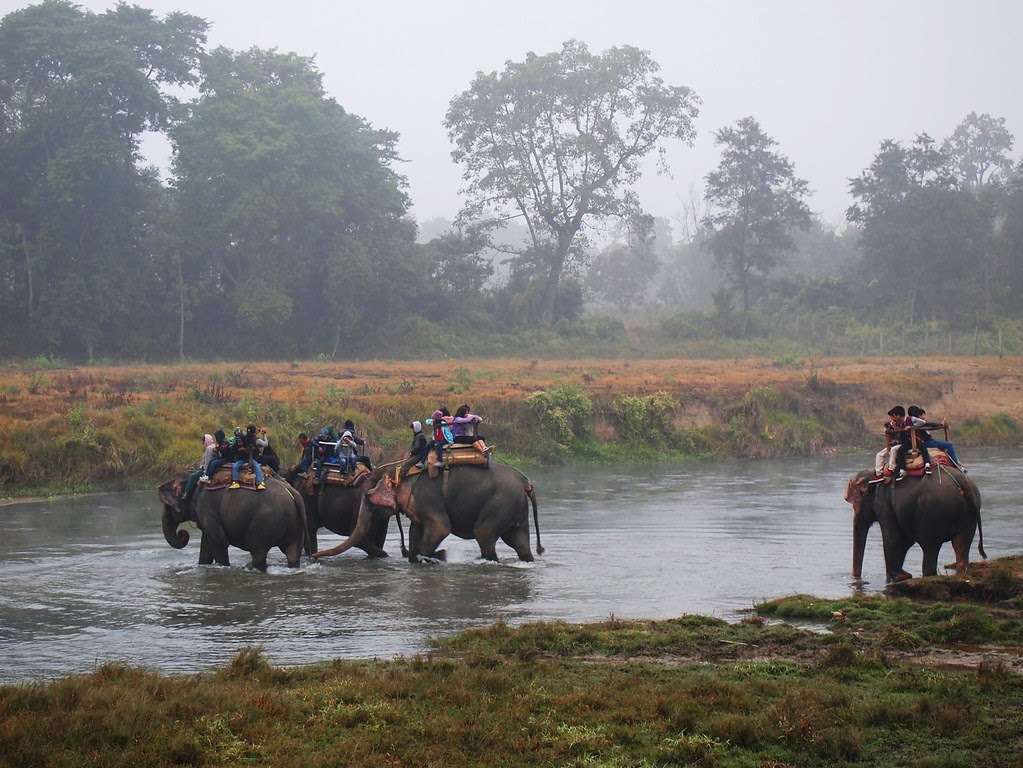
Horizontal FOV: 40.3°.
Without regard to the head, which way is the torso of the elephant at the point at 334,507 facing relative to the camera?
to the viewer's left

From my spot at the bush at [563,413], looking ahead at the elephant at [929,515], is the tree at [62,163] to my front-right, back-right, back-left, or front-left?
back-right

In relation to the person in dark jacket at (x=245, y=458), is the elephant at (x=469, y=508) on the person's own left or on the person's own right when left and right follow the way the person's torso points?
on the person's own left

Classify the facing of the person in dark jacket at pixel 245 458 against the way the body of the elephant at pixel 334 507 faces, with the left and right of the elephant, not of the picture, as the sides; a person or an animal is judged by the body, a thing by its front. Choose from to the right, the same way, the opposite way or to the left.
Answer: to the left

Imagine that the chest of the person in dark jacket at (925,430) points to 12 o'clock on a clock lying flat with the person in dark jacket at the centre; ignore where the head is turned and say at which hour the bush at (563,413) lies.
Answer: The bush is roughly at 8 o'clock from the person in dark jacket.

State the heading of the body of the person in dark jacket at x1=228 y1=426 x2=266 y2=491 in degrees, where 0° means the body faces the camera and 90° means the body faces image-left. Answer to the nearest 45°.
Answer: approximately 0°

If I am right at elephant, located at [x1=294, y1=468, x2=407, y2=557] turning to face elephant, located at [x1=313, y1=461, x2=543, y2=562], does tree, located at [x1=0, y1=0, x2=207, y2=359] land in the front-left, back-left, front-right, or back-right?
back-left

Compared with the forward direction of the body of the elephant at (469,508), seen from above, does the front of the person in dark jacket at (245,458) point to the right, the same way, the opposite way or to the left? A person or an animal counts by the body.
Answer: to the left

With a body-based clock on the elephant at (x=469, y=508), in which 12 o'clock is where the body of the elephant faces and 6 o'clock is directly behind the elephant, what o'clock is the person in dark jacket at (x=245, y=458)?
The person in dark jacket is roughly at 12 o'clock from the elephant.

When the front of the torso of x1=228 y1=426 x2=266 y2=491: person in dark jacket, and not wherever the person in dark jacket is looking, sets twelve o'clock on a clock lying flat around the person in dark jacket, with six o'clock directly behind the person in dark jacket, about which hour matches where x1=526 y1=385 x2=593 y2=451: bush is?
The bush is roughly at 7 o'clock from the person in dark jacket.

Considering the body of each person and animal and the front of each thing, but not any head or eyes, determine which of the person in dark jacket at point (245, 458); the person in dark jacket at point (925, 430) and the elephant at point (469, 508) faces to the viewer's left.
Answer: the elephant

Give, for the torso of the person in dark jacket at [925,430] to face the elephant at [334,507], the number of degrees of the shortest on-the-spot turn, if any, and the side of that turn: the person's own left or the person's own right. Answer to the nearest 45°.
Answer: approximately 180°

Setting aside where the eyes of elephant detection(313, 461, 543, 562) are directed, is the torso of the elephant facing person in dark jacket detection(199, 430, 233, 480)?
yes
